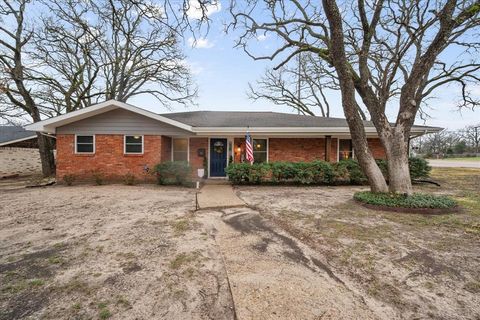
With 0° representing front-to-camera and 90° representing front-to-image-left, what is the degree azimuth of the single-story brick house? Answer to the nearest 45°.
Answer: approximately 0°

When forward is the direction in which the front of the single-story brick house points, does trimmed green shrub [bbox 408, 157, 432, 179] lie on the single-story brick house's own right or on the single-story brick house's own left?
on the single-story brick house's own left

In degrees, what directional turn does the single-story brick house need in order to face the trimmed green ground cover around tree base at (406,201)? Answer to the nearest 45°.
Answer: approximately 45° to its left
